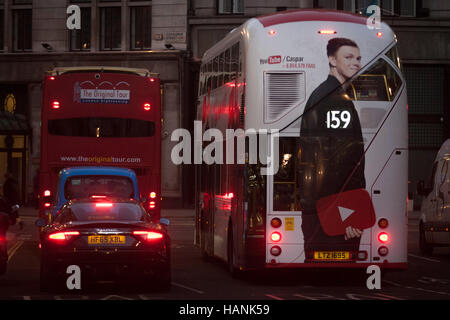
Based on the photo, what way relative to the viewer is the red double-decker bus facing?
away from the camera
